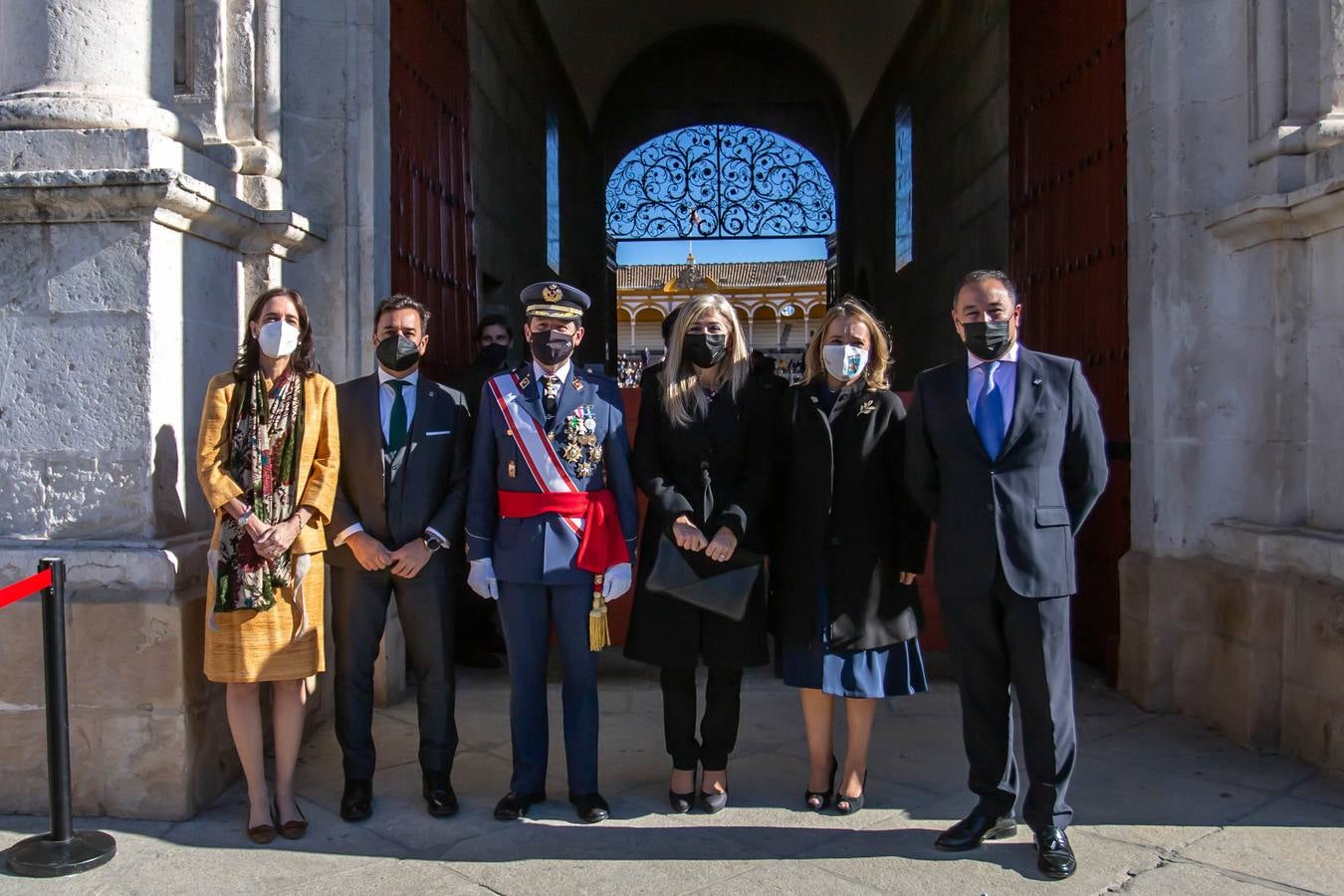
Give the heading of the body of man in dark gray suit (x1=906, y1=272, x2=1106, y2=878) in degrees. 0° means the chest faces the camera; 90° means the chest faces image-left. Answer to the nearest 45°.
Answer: approximately 0°

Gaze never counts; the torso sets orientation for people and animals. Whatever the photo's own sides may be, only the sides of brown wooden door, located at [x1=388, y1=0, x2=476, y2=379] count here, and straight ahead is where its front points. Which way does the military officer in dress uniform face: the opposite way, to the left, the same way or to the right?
to the right

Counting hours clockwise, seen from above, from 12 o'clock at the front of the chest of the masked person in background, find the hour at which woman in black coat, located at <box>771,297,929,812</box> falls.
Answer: The woman in black coat is roughly at 11 o'clock from the masked person in background.

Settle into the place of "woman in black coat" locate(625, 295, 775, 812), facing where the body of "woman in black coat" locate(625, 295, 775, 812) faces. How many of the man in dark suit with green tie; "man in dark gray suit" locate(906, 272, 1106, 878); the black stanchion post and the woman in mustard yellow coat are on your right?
3

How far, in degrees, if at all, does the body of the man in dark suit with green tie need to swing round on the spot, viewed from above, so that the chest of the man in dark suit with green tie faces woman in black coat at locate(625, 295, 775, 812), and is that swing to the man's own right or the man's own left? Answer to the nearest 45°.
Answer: approximately 90° to the man's own left

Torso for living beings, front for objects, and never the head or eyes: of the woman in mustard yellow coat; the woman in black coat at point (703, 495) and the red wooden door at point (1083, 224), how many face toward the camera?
2
